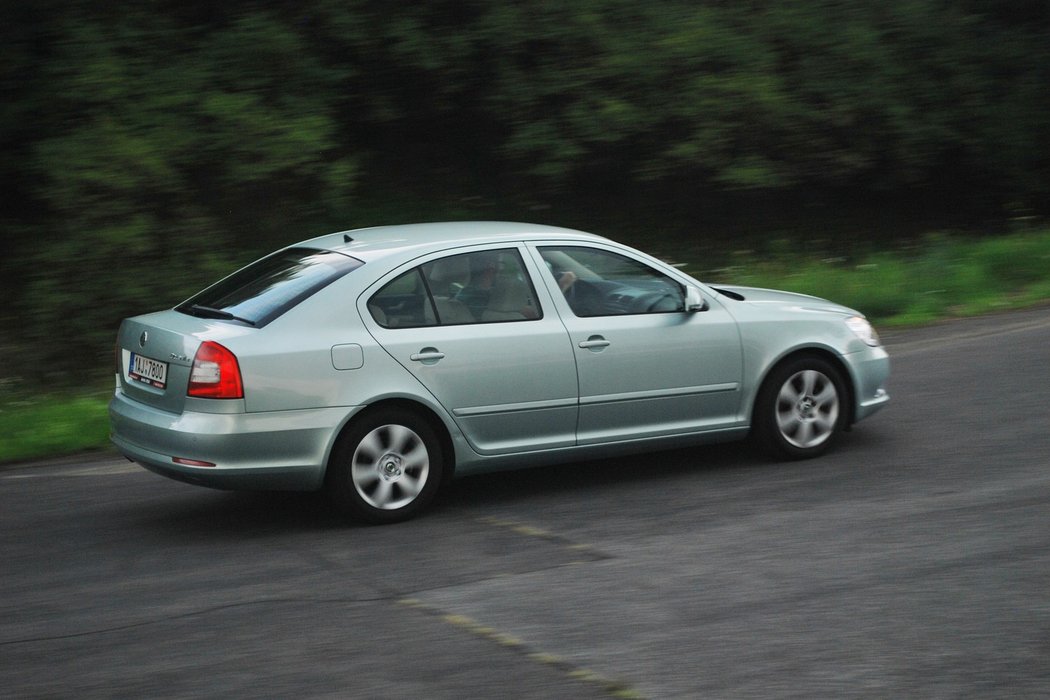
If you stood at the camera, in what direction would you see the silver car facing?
facing away from the viewer and to the right of the viewer
